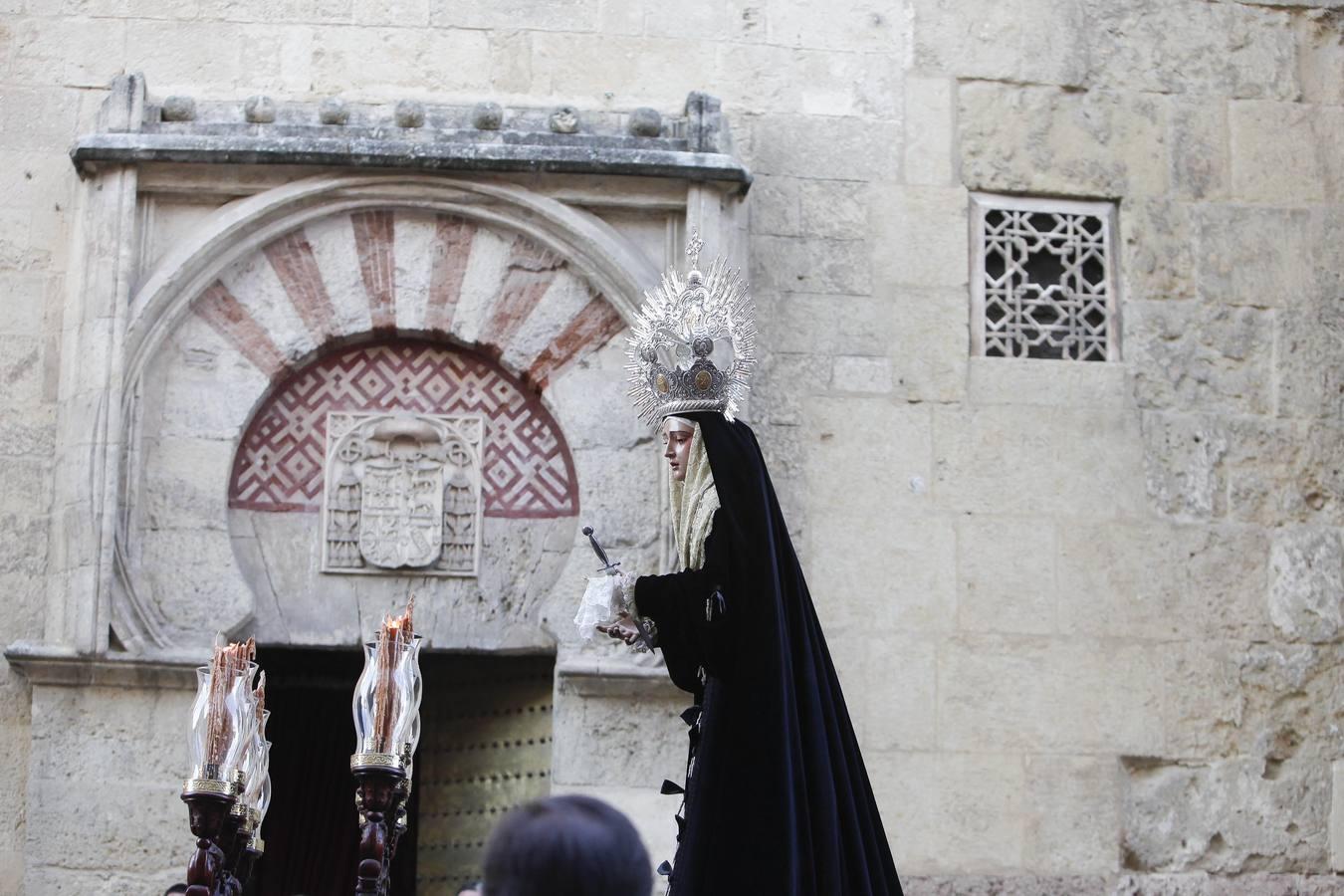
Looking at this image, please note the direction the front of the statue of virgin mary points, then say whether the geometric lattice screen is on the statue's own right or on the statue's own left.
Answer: on the statue's own right

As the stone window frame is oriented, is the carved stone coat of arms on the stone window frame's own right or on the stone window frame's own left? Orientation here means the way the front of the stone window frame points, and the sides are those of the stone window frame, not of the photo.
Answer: on the stone window frame's own right

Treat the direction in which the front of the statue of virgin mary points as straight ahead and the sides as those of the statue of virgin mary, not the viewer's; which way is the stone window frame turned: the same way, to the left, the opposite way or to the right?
to the left

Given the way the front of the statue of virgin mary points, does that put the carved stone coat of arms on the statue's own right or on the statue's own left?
on the statue's own right

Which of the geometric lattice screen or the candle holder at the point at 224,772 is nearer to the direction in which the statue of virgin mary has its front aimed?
the candle holder

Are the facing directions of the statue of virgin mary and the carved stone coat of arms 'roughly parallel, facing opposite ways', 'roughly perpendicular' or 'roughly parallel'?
roughly perpendicular

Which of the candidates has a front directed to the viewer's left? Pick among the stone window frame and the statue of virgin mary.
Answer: the statue of virgin mary

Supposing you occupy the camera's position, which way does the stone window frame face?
facing the viewer

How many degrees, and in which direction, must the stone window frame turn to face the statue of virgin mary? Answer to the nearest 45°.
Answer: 0° — it already faces it

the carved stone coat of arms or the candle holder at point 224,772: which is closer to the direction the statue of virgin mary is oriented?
the candle holder

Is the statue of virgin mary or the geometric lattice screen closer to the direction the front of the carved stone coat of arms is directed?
the statue of virgin mary

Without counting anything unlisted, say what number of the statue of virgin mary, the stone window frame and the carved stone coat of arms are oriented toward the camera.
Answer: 2

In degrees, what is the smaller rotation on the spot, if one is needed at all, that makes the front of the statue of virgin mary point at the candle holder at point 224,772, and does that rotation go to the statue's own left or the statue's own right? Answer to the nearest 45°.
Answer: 0° — it already faces it

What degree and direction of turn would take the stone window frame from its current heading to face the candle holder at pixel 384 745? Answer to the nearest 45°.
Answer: approximately 45° to its right

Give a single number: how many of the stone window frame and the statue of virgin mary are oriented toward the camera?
1

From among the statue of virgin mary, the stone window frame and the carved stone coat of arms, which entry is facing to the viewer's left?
the statue of virgin mary

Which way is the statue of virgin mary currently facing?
to the viewer's left
